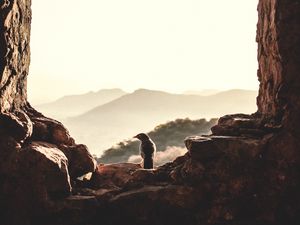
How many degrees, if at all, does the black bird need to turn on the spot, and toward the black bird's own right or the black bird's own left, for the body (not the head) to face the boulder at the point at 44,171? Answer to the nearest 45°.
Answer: approximately 90° to the black bird's own left

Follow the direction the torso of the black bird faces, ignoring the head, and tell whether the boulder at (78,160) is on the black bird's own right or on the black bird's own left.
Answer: on the black bird's own left

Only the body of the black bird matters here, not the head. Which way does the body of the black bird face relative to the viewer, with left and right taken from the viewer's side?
facing away from the viewer and to the left of the viewer
